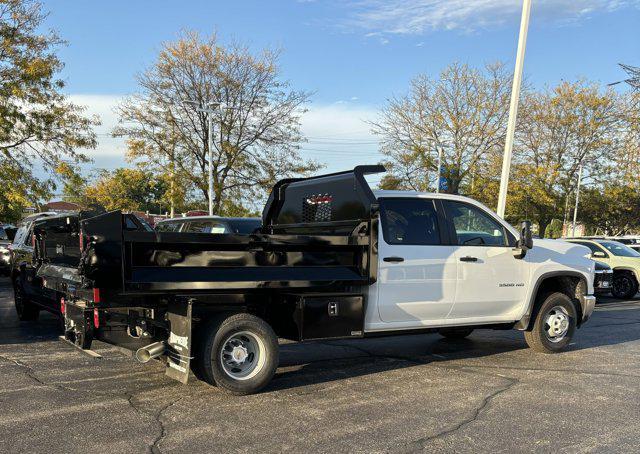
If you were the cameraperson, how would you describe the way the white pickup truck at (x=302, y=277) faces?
facing away from the viewer and to the right of the viewer

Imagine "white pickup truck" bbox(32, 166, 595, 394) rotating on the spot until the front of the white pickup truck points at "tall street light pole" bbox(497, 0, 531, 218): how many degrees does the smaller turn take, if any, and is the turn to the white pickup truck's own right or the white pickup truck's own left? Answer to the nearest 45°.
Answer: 0° — it already faces it

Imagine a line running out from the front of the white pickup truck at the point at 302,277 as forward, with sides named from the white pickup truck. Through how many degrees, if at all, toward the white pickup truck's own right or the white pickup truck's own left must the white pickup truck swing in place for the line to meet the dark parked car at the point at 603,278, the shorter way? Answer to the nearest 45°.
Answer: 0° — it already faces it

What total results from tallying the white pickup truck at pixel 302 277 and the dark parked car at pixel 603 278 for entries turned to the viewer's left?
0

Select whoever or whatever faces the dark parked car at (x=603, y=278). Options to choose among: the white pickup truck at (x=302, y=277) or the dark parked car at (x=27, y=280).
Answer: the white pickup truck

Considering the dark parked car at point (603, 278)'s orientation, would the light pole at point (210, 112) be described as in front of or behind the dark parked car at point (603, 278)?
behind

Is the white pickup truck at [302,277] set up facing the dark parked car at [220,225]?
no

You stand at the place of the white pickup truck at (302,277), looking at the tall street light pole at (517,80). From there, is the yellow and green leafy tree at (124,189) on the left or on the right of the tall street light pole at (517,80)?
left

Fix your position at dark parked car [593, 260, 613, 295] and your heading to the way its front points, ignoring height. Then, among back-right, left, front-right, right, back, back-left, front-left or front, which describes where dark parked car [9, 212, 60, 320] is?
right

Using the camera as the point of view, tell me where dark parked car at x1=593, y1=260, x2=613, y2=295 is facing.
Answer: facing the viewer and to the right of the viewer

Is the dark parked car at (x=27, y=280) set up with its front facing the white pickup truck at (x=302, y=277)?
no
